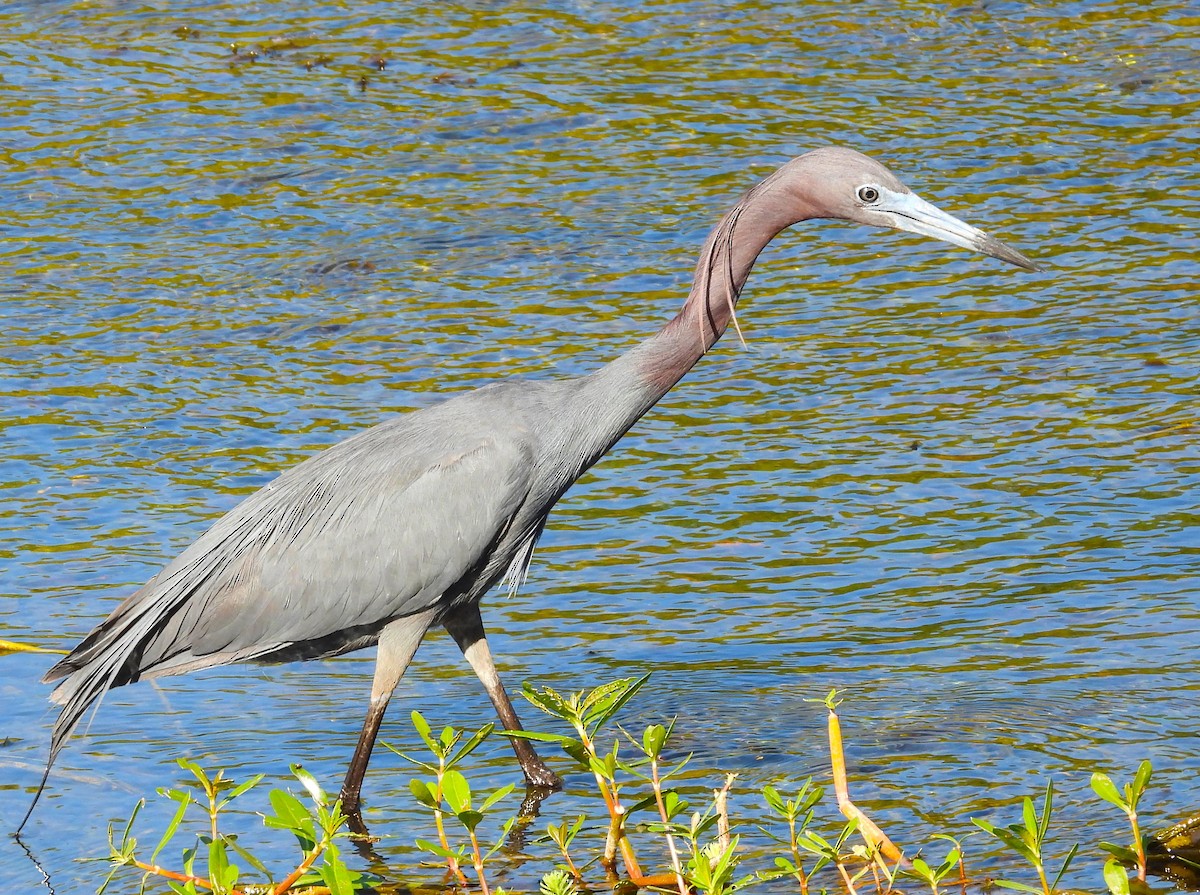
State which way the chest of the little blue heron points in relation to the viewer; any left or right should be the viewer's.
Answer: facing to the right of the viewer
